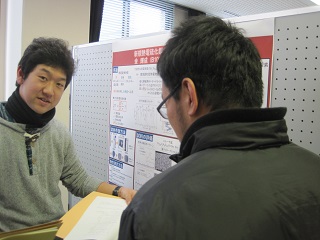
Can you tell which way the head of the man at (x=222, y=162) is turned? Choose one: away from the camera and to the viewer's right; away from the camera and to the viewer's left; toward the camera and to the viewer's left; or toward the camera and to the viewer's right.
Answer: away from the camera and to the viewer's left

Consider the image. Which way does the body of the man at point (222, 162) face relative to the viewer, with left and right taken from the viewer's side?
facing away from the viewer and to the left of the viewer
